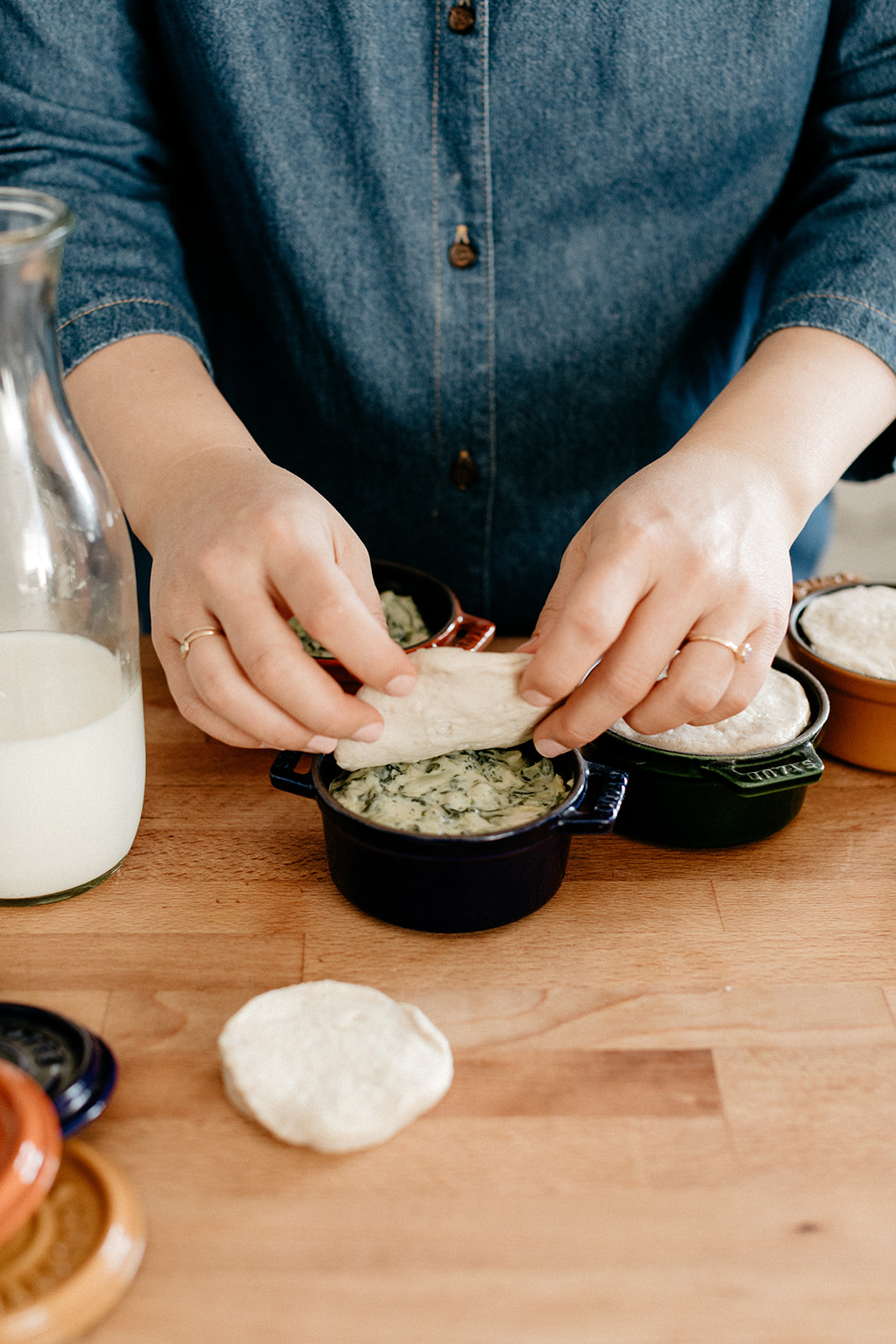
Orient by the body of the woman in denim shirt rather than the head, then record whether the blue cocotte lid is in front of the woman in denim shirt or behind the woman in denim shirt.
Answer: in front

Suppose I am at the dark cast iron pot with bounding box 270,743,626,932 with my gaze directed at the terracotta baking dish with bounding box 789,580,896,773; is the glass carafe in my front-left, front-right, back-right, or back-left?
back-left

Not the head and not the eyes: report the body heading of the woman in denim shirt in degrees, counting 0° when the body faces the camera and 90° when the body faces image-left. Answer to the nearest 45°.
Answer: approximately 0°

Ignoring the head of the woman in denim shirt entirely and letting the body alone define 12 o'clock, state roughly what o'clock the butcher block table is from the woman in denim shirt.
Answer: The butcher block table is roughly at 12 o'clock from the woman in denim shirt.

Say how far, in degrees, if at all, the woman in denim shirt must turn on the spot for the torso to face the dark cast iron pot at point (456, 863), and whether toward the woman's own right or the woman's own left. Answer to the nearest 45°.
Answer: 0° — they already face it
